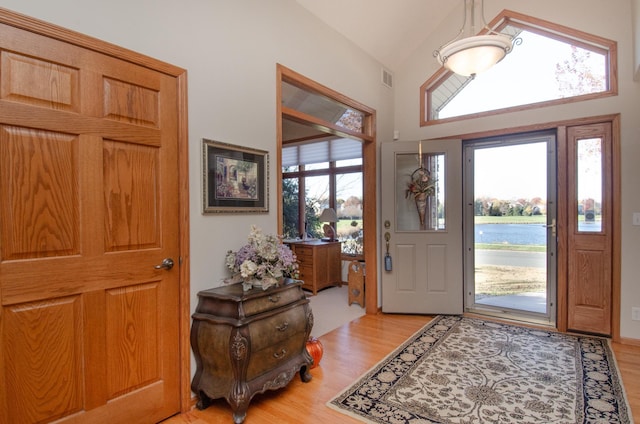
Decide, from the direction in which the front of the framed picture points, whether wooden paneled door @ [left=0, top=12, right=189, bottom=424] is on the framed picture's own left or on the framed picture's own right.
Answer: on the framed picture's own right

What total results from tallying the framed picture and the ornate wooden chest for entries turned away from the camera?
0

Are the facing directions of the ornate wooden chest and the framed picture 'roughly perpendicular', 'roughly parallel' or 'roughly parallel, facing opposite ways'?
roughly parallel

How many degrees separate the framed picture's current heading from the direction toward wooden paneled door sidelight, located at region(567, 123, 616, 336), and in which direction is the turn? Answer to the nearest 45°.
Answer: approximately 45° to its left

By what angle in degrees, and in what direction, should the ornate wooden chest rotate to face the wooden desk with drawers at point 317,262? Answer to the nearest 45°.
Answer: approximately 135° to its left

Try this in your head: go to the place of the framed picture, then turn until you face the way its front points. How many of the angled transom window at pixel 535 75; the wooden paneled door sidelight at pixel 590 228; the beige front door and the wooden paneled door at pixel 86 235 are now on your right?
1

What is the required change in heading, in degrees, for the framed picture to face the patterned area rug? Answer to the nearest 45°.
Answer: approximately 45° to its left

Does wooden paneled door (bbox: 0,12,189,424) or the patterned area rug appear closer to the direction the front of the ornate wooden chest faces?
the patterned area rug

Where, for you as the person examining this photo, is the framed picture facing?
facing the viewer and to the right of the viewer

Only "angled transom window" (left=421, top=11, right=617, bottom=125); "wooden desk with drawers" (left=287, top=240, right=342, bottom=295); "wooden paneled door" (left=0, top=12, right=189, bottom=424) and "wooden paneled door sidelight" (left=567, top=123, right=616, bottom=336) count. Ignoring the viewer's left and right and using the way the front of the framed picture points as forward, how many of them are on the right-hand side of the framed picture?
1

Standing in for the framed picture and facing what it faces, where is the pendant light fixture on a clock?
The pendant light fixture is roughly at 11 o'clock from the framed picture.
